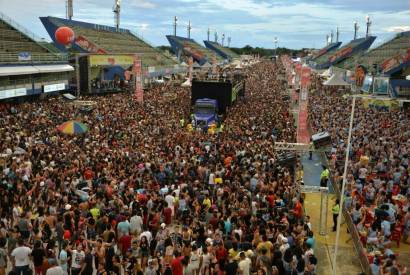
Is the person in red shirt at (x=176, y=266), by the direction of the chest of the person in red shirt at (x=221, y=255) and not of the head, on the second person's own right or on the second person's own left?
on the second person's own left

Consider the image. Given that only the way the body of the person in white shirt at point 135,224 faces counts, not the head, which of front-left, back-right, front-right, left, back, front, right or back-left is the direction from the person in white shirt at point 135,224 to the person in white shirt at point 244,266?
back-right

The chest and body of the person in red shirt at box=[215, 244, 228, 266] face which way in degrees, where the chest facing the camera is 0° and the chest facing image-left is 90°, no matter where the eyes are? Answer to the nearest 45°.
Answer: approximately 180°

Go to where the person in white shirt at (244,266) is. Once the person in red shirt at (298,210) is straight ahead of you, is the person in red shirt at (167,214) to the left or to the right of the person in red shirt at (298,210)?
left

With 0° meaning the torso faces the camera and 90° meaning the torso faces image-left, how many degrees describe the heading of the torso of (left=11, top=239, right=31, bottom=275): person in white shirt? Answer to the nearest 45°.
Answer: approximately 180°

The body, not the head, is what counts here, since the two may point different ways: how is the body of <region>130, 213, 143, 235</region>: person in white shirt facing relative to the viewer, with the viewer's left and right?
facing away from the viewer

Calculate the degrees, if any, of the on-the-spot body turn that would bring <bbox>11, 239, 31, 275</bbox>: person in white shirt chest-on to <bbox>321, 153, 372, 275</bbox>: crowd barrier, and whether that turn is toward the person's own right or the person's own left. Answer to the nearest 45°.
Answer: approximately 90° to the person's own right

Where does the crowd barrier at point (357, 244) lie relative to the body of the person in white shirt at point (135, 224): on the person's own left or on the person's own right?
on the person's own right

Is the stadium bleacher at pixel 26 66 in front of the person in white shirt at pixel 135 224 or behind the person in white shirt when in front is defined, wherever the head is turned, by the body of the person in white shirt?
in front

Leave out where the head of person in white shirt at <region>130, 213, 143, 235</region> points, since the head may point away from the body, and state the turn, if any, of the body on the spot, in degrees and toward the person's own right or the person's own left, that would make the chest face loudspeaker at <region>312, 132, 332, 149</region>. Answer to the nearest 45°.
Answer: approximately 45° to the person's own right

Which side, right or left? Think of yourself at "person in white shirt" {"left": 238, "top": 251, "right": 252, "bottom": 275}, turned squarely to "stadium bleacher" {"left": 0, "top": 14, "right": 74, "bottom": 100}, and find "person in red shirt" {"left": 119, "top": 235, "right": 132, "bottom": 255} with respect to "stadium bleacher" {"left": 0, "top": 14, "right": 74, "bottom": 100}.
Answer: left
